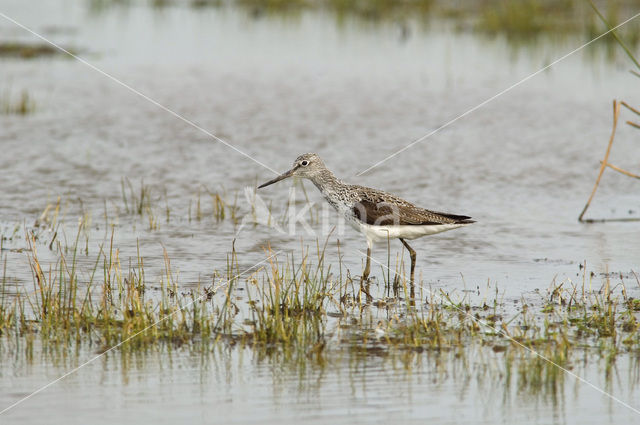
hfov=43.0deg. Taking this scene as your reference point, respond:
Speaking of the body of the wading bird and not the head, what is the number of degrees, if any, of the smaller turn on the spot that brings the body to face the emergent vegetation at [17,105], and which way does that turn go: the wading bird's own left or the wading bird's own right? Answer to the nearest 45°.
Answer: approximately 45° to the wading bird's own right

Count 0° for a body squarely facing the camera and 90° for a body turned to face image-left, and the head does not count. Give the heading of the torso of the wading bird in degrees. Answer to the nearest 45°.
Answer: approximately 90°
